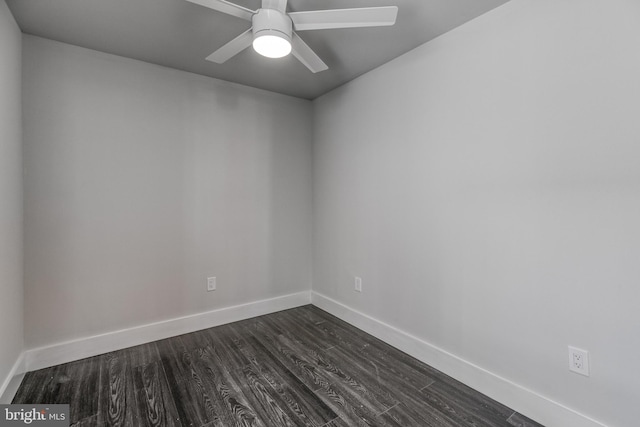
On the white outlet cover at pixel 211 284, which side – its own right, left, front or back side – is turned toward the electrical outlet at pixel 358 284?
left

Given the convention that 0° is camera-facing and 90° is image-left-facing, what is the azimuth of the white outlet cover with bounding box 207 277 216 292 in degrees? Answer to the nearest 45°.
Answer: approximately 0°
